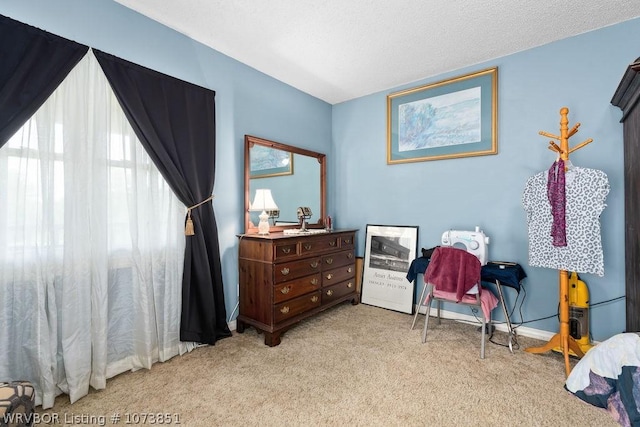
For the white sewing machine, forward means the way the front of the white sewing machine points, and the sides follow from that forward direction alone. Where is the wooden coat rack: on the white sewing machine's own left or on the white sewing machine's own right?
on the white sewing machine's own left

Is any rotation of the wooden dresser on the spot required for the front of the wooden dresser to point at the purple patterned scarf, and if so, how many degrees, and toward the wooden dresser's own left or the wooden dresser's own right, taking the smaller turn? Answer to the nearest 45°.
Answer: approximately 45° to the wooden dresser's own left

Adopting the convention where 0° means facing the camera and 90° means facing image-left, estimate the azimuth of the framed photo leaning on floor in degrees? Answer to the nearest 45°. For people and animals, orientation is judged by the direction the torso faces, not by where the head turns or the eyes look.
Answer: approximately 45°

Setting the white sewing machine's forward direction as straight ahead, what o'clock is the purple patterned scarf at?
The purple patterned scarf is roughly at 10 o'clock from the white sewing machine.

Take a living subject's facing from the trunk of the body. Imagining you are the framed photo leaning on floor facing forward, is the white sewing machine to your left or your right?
on your left

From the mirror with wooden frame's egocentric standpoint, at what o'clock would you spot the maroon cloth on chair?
The maroon cloth on chair is roughly at 12 o'clock from the mirror with wooden frame.

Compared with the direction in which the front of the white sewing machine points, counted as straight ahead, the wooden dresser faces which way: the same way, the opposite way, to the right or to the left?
to the left

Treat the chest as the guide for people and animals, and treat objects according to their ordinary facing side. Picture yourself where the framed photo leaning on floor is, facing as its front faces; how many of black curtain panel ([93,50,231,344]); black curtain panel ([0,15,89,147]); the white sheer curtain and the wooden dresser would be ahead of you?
4

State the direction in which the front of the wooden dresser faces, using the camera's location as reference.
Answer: facing the viewer and to the right of the viewer

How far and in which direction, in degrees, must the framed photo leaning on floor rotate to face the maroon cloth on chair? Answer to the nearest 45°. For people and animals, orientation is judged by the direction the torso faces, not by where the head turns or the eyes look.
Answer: approximately 90° to its left

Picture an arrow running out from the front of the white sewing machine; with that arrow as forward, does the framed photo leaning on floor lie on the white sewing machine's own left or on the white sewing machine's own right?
on the white sewing machine's own right

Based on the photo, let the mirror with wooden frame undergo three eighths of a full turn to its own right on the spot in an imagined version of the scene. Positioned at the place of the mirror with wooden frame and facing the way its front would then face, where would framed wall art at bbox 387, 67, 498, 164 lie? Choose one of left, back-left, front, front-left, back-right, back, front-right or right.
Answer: back
